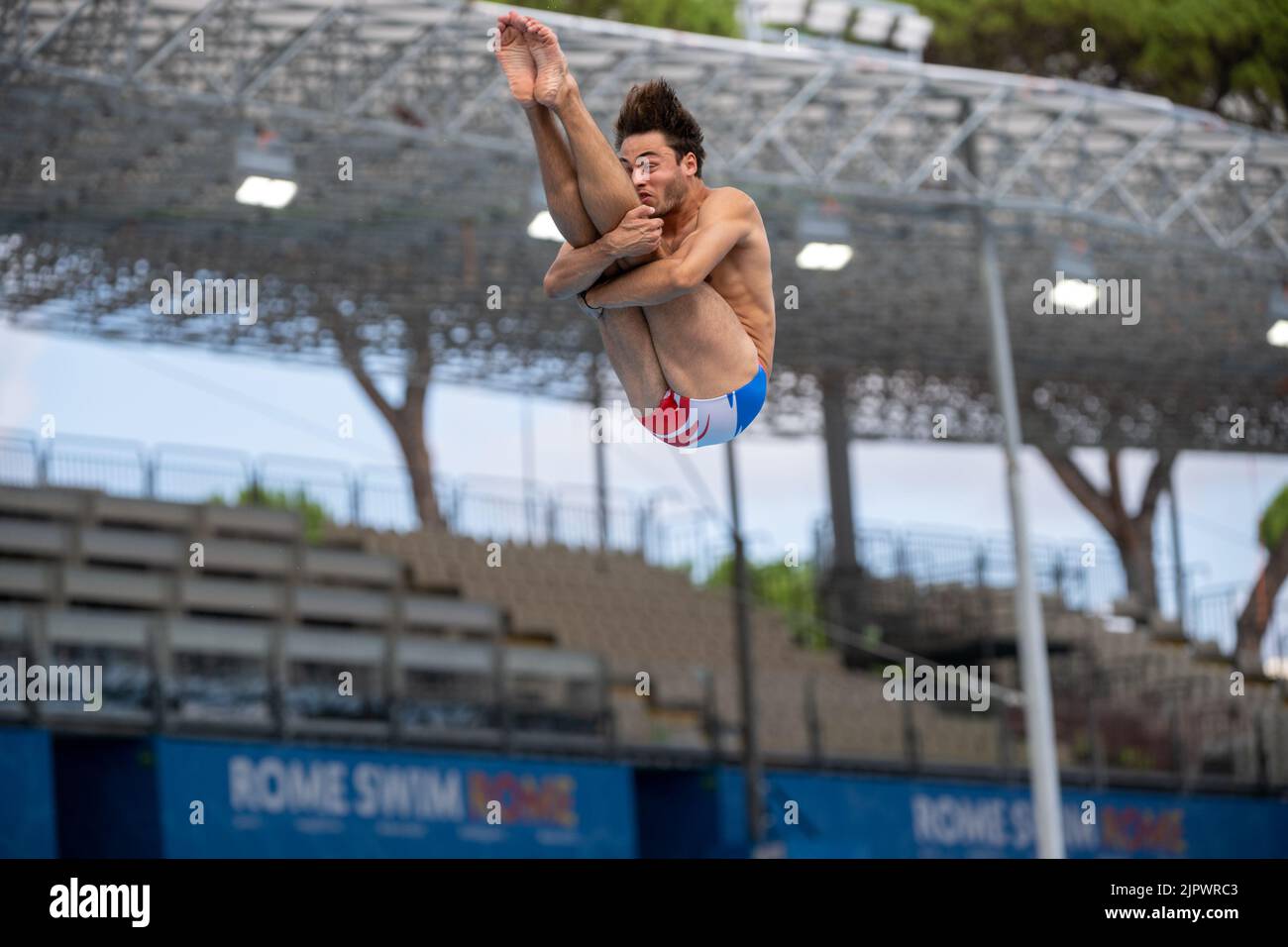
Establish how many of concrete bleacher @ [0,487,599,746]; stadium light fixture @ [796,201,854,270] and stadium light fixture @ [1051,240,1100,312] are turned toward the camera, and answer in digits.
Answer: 3

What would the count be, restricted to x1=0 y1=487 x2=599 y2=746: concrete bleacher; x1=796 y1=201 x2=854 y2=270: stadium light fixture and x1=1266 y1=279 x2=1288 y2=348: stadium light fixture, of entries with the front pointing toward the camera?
3

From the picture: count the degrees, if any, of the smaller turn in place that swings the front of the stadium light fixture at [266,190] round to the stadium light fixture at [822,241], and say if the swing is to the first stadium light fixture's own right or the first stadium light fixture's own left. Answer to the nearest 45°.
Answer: approximately 90° to the first stadium light fixture's own left

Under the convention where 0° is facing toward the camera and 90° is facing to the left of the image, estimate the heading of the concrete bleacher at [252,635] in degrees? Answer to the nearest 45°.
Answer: approximately 0°

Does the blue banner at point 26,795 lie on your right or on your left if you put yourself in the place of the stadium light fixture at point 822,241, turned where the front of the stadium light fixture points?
on your right

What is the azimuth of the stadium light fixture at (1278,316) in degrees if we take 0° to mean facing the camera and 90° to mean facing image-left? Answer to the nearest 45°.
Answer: approximately 0°

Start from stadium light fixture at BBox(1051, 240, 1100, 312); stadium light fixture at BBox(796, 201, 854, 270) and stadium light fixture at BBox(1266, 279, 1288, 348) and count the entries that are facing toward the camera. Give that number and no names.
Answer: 3
